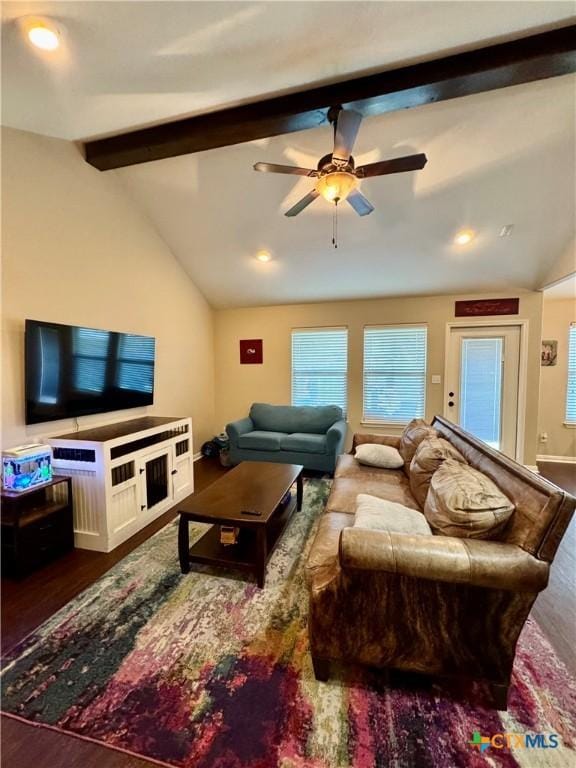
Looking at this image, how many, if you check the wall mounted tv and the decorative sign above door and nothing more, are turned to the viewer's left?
0

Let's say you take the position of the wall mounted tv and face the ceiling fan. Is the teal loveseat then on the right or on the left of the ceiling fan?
left

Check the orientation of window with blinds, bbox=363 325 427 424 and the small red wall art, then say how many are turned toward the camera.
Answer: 2

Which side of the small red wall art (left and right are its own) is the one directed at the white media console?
front

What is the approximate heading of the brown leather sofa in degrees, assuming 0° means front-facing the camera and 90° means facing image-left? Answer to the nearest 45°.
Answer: approximately 90°

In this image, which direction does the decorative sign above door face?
toward the camera

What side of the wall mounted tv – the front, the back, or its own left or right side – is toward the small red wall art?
left

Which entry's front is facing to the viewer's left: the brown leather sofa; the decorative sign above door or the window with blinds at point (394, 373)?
the brown leather sofa

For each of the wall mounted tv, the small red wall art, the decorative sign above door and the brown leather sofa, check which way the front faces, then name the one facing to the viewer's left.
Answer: the brown leather sofa

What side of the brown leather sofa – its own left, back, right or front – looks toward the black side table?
front

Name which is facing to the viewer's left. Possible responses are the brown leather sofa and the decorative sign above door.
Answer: the brown leather sofa

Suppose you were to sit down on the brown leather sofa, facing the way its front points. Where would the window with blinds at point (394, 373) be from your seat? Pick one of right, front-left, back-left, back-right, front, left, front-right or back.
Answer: right

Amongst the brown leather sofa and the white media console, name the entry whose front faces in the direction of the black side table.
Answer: the brown leather sofa

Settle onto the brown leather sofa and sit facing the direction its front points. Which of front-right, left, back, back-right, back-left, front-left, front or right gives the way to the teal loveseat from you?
front-right

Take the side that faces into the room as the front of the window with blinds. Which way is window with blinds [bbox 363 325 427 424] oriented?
toward the camera

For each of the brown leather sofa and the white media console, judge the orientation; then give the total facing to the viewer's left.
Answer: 1

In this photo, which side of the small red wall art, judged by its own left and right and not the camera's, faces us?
front

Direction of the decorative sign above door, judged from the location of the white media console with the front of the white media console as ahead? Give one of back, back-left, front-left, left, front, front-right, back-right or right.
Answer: front-left

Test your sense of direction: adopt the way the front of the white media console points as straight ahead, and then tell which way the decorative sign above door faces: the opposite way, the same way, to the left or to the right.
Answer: to the right

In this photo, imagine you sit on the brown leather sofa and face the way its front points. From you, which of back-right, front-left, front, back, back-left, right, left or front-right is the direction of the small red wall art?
front-right
